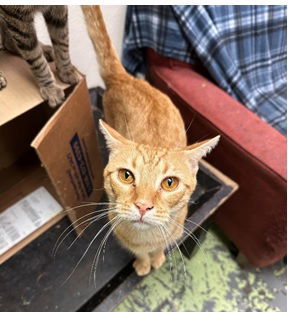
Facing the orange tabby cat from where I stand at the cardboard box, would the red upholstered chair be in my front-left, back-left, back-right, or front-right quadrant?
front-left

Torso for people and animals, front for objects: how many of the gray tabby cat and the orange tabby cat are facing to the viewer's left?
0

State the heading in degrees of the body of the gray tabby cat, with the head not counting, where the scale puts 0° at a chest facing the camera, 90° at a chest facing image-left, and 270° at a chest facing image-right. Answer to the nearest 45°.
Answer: approximately 315°

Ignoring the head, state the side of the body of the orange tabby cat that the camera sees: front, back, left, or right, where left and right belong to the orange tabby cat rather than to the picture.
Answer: front
